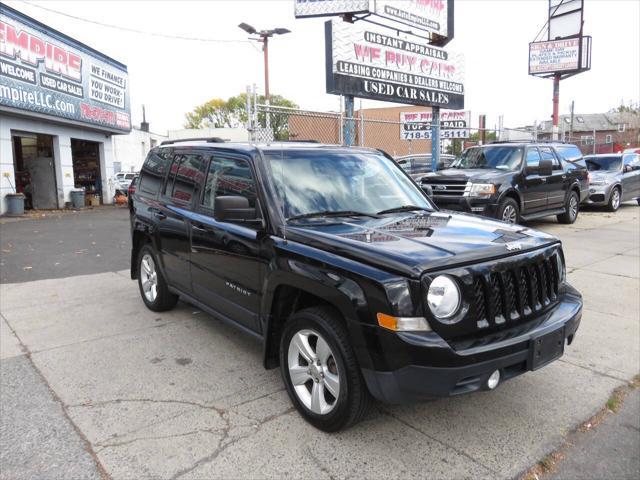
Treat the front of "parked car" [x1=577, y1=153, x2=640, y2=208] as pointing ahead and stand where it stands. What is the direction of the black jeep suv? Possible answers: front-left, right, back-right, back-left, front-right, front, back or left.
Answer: front-left

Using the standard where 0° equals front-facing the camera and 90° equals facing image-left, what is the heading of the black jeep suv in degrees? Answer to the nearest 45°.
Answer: approximately 315°

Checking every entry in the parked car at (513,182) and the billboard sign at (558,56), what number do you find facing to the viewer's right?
0

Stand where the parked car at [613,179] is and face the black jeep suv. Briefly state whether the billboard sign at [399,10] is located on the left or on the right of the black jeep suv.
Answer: right

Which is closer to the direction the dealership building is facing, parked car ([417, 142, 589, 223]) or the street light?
the parked car

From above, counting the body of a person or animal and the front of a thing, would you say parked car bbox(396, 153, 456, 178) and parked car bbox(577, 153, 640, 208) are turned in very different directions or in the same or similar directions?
same or similar directions

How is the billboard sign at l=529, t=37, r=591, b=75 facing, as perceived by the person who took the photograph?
facing the viewer and to the left of the viewer

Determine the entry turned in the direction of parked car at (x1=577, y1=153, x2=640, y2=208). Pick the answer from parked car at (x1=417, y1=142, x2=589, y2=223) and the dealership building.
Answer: the dealership building

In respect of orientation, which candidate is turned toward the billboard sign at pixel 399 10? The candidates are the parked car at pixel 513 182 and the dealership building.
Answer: the dealership building

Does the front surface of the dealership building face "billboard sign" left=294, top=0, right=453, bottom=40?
yes

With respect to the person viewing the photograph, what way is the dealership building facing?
facing the viewer and to the right of the viewer

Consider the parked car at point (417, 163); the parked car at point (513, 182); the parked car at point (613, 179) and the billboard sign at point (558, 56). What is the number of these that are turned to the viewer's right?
0
